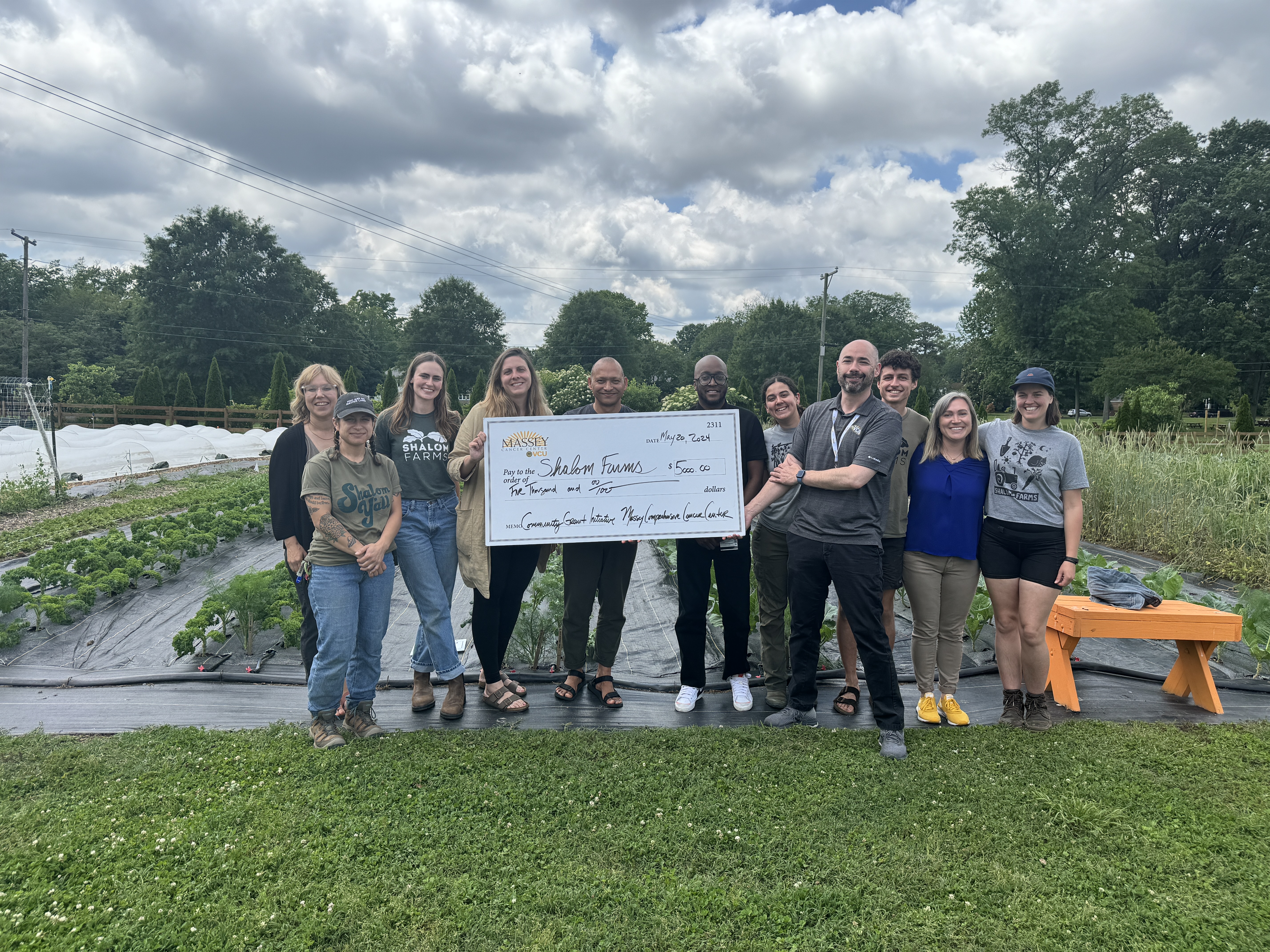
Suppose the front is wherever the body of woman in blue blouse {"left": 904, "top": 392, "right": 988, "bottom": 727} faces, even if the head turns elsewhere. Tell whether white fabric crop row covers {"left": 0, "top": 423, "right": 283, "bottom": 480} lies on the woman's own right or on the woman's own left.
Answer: on the woman's own right

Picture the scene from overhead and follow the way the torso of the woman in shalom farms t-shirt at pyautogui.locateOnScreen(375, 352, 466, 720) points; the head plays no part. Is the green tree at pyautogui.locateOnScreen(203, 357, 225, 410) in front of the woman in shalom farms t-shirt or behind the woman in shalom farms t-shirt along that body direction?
behind

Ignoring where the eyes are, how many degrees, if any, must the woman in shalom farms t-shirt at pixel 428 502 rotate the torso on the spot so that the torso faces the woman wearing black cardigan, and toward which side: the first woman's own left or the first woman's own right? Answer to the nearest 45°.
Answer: approximately 90° to the first woman's own right

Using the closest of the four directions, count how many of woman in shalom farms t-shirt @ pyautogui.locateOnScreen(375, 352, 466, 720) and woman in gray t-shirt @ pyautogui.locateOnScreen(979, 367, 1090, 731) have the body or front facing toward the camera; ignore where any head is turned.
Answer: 2

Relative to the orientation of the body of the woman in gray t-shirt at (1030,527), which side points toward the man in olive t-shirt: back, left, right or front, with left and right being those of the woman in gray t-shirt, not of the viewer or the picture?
right

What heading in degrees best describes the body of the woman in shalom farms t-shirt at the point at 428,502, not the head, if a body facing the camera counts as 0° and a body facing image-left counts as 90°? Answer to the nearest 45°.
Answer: approximately 0°
